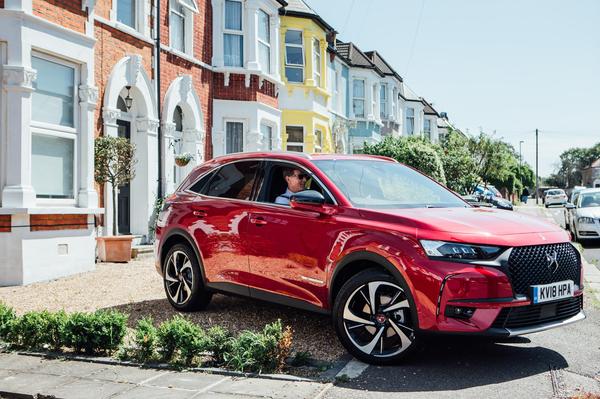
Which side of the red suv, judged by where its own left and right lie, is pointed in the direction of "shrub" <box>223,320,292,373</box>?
right

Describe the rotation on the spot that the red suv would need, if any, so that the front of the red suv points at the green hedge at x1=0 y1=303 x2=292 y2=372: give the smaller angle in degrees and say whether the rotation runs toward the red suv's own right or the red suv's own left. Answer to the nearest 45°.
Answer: approximately 135° to the red suv's own right

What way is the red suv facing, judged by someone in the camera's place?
facing the viewer and to the right of the viewer

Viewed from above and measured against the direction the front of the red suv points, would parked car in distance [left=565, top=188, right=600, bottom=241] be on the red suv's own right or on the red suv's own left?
on the red suv's own left

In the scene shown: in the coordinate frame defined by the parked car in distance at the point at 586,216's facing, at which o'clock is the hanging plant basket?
The hanging plant basket is roughly at 2 o'clock from the parked car in distance.

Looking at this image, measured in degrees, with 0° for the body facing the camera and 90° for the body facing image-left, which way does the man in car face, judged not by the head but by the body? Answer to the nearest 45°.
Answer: approximately 315°

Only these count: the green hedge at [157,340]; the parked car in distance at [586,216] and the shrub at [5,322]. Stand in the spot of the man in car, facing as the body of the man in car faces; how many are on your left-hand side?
1

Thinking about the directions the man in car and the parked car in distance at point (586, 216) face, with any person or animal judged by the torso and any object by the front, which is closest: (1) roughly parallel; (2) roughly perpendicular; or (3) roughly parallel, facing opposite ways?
roughly perpendicular

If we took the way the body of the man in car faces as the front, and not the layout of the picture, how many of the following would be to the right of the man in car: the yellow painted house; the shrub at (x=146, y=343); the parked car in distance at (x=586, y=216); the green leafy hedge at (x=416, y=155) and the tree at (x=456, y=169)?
1

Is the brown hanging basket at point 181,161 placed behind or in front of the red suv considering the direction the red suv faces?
behind

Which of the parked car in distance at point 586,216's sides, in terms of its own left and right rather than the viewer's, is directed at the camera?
front

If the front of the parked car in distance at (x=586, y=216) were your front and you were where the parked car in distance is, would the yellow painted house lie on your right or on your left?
on your right

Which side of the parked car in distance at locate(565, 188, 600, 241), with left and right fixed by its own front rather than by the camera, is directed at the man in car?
front
